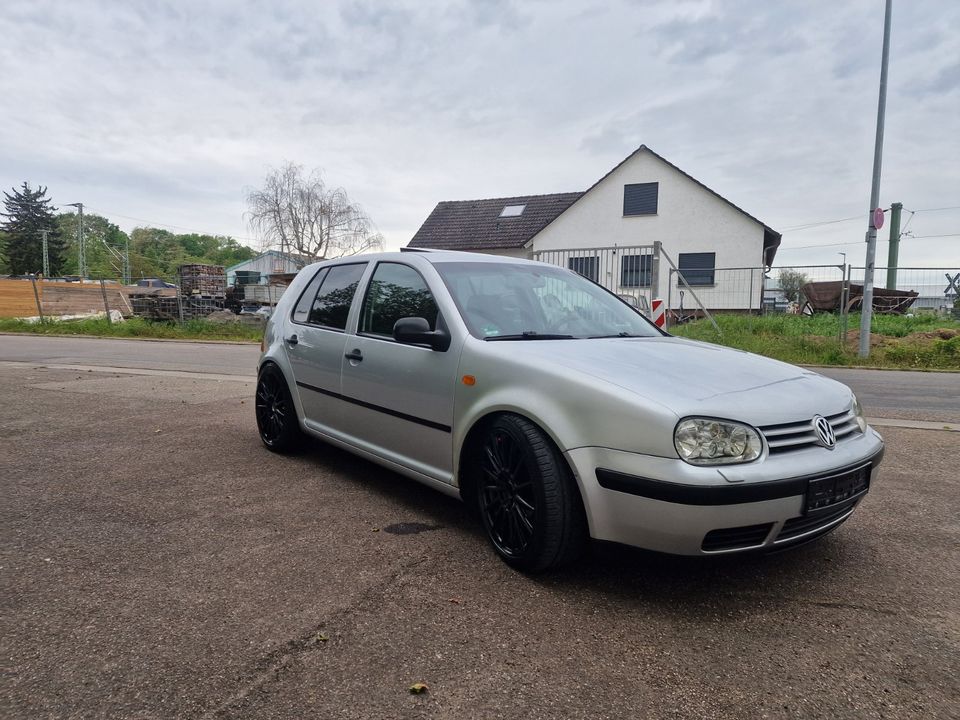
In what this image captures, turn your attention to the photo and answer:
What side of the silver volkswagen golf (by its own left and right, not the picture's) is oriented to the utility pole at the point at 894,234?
left

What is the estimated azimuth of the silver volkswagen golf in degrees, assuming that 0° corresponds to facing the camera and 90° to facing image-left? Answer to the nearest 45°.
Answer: approximately 315°

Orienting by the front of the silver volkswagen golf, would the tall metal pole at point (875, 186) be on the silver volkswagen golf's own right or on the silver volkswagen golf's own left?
on the silver volkswagen golf's own left

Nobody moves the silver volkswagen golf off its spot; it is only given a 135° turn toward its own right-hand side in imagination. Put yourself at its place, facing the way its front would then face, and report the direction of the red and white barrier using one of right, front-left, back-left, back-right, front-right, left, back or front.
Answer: right
